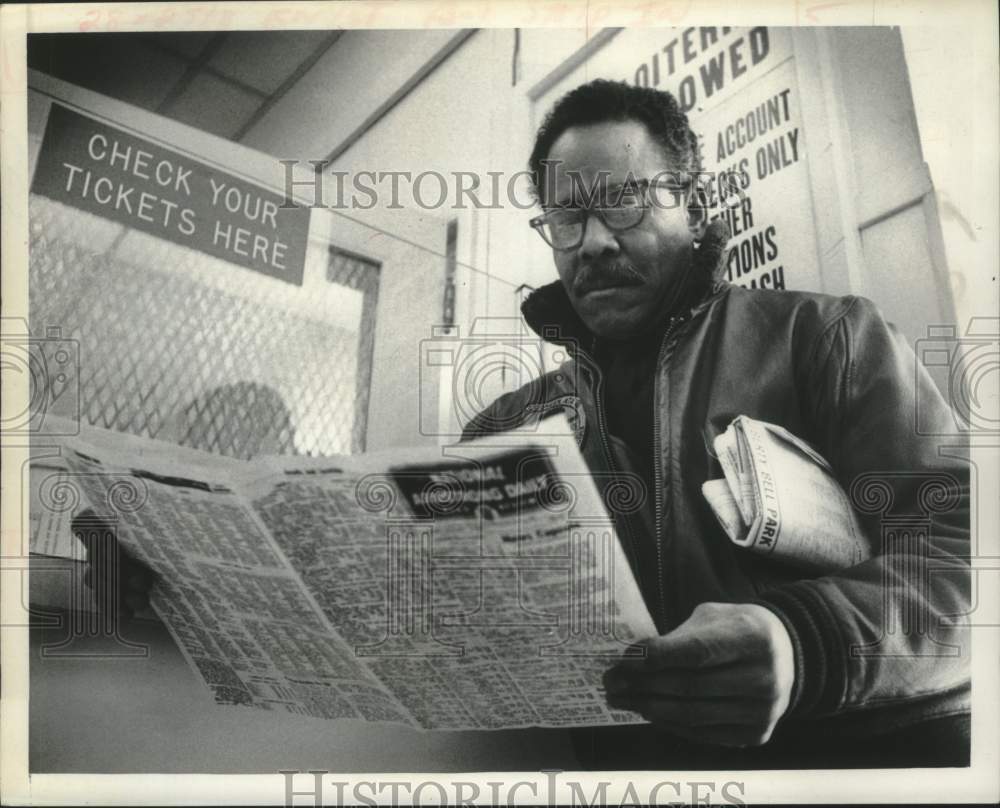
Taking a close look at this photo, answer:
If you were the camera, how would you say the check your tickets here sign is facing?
facing the viewer

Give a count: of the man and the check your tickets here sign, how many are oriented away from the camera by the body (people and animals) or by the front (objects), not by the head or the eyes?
0

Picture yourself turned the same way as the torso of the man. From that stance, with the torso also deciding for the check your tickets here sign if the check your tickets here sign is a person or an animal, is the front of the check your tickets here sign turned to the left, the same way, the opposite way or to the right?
to the left

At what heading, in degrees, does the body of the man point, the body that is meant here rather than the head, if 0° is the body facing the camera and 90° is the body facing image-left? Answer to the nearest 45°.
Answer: approximately 45°
